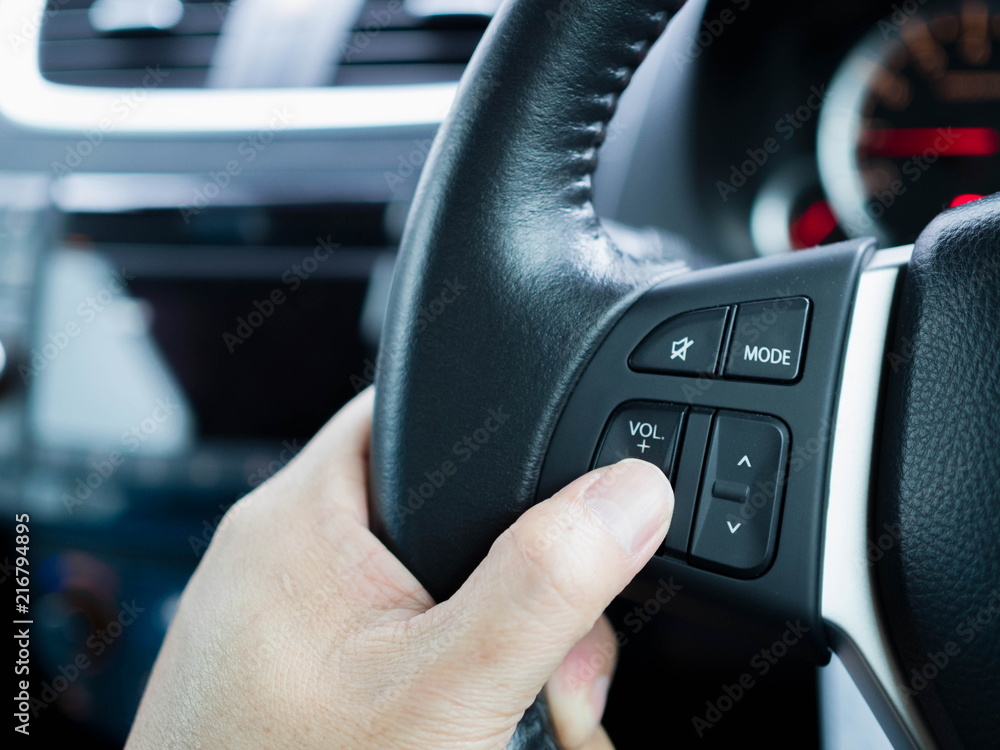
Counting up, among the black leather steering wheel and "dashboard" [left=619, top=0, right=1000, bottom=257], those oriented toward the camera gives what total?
2

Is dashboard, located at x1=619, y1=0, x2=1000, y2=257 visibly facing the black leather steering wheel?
yes

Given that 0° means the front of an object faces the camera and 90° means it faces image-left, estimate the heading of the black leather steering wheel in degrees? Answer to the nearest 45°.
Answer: approximately 0°

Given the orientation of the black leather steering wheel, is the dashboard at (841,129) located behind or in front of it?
behind
